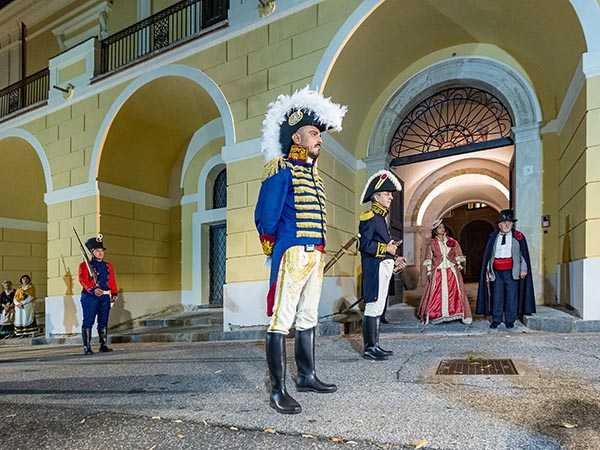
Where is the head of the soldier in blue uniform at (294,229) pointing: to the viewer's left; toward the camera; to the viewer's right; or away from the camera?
to the viewer's right

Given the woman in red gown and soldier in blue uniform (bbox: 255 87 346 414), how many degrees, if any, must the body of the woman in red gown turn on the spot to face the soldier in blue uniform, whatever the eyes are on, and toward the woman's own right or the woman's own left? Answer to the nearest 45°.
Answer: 0° — they already face them

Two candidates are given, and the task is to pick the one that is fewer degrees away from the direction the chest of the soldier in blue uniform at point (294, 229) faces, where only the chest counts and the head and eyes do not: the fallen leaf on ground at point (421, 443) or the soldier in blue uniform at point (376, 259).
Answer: the fallen leaf on ground

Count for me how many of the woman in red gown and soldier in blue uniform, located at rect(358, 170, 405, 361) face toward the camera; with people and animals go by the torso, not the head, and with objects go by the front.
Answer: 1

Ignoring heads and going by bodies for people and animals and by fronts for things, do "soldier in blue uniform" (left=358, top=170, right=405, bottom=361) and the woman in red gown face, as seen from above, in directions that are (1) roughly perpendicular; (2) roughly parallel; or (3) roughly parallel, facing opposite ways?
roughly perpendicular

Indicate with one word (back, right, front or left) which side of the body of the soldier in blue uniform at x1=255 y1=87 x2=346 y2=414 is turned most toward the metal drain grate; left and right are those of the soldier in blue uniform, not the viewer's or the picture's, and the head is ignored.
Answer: left

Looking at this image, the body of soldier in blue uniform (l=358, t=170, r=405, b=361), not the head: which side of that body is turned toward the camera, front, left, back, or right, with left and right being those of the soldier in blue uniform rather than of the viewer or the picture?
right

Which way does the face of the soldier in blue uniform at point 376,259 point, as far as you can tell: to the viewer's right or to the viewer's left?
to the viewer's right

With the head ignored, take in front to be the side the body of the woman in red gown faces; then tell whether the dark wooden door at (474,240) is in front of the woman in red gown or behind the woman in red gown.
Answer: behind

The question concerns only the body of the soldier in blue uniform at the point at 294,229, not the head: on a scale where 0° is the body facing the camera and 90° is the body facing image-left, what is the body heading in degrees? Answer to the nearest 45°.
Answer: approximately 315°
